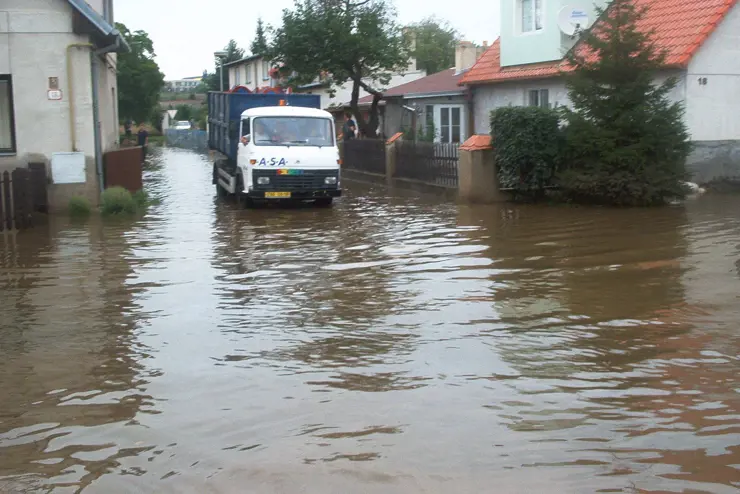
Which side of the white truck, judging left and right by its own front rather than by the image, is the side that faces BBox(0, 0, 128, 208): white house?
right

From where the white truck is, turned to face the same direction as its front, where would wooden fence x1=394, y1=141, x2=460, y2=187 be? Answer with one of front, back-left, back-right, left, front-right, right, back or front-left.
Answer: back-left

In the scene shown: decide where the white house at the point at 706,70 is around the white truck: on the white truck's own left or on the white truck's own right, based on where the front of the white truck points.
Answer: on the white truck's own left

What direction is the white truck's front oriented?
toward the camera

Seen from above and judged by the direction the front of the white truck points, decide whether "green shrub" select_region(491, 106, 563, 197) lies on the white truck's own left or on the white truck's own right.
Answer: on the white truck's own left

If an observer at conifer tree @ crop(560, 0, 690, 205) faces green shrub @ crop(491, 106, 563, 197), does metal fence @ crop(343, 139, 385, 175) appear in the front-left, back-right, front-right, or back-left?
front-right

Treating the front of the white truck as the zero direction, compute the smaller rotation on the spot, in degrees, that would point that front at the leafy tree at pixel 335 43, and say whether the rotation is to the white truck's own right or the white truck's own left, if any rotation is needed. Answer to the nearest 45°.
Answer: approximately 180°

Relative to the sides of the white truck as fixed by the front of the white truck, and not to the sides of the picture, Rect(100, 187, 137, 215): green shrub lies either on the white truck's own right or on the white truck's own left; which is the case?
on the white truck's own right

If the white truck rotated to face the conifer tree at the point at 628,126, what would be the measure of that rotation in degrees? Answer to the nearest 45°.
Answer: approximately 90° to its left

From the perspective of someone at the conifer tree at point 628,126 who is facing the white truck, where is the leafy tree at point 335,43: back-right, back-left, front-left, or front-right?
front-right
